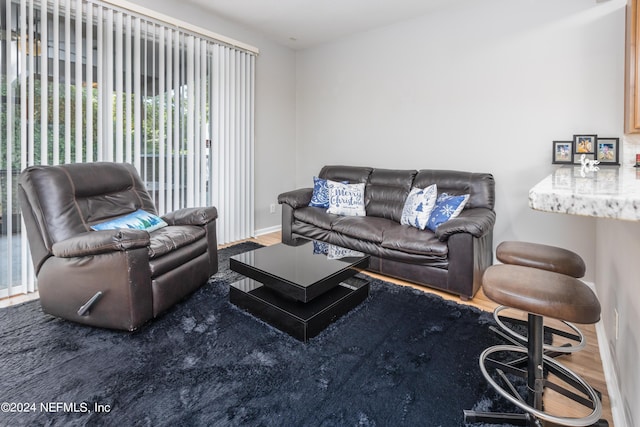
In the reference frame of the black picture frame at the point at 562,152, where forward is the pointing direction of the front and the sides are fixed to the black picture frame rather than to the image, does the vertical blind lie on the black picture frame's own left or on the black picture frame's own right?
on the black picture frame's own right

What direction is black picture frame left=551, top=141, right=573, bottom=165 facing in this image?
toward the camera

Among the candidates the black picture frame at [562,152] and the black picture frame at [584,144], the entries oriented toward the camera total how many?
2

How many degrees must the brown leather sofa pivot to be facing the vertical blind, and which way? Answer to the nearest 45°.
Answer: approximately 45° to its right

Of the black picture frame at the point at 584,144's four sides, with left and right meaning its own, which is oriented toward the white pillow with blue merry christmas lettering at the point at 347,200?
right

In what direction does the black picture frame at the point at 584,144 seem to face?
toward the camera

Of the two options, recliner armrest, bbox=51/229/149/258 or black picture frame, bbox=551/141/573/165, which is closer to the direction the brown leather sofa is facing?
the recliner armrest

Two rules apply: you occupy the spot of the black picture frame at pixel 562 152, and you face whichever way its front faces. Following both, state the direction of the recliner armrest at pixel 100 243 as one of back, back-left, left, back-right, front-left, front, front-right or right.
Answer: front-right
